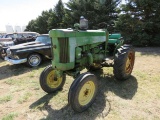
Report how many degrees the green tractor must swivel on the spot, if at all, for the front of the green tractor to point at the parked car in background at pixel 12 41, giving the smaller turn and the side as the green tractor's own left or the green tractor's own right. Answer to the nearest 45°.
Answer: approximately 90° to the green tractor's own right

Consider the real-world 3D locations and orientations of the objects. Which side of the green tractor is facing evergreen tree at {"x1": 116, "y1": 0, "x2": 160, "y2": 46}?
back

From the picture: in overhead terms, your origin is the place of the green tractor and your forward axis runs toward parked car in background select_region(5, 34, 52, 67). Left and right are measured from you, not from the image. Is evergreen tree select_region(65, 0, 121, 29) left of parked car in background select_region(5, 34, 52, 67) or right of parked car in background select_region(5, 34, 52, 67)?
right

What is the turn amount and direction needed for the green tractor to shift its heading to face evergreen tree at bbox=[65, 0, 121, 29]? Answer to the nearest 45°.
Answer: approximately 135° to its right

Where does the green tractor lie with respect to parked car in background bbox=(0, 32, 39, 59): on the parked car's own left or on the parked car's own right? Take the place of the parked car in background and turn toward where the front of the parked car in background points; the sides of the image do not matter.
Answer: on the parked car's own left

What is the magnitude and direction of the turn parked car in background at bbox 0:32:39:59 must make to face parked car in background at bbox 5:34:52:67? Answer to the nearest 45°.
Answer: approximately 45° to its left

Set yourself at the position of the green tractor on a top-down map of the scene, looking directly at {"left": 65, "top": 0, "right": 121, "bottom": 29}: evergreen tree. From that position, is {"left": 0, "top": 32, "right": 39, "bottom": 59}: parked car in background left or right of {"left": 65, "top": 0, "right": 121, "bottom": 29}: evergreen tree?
left

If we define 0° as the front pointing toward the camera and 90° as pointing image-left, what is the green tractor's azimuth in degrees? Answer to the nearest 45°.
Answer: approximately 45°

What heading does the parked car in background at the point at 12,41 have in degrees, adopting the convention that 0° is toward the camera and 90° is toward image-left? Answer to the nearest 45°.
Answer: approximately 45°

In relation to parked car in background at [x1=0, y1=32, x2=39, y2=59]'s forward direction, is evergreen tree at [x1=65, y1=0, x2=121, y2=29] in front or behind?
behind

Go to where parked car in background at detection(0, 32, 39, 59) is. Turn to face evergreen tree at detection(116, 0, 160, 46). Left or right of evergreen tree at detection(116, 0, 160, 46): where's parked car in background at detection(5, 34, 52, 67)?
right
